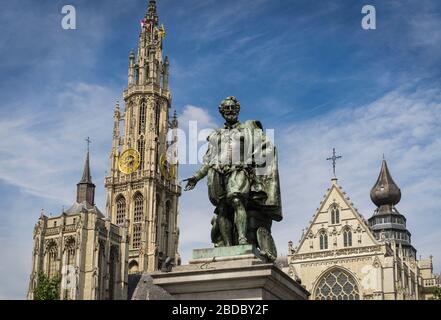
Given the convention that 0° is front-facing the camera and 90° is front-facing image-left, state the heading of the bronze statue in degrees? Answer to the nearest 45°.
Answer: approximately 0°
